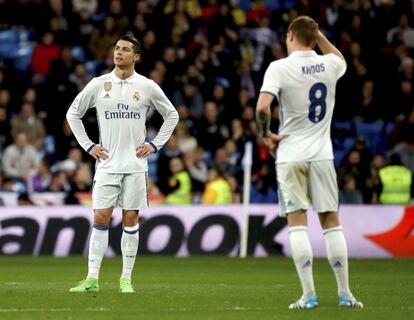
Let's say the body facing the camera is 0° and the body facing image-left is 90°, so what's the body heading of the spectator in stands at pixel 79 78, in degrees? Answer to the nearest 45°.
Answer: approximately 0°

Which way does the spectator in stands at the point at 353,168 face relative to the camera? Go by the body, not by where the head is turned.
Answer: toward the camera

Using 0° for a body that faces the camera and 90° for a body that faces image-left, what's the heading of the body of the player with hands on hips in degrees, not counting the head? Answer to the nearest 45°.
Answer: approximately 0°

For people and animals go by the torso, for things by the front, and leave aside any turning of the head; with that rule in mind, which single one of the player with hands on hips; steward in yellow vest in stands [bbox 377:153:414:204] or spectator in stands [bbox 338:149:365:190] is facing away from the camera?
steward in yellow vest in stands [bbox 377:153:414:204]

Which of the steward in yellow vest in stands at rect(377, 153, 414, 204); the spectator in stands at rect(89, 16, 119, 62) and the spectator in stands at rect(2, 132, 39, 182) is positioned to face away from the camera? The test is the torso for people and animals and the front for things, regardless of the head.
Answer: the steward in yellow vest in stands at rect(377, 153, 414, 204)

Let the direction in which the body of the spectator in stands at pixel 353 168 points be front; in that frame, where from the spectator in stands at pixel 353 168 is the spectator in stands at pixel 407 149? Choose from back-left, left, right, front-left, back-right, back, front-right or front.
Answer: back-left

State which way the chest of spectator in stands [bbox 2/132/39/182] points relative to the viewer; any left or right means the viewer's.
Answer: facing the viewer

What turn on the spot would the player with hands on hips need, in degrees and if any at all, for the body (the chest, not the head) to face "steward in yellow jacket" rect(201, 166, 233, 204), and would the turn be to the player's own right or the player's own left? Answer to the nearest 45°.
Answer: approximately 180°
